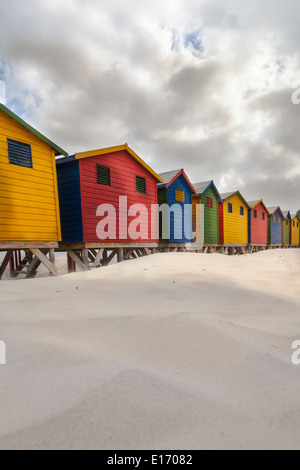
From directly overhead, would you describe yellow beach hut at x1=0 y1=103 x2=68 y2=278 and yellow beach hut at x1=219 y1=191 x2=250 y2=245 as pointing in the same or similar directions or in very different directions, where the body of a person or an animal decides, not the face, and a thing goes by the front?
same or similar directions

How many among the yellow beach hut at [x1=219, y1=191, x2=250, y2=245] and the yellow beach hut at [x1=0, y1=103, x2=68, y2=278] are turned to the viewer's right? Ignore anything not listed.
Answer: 0
